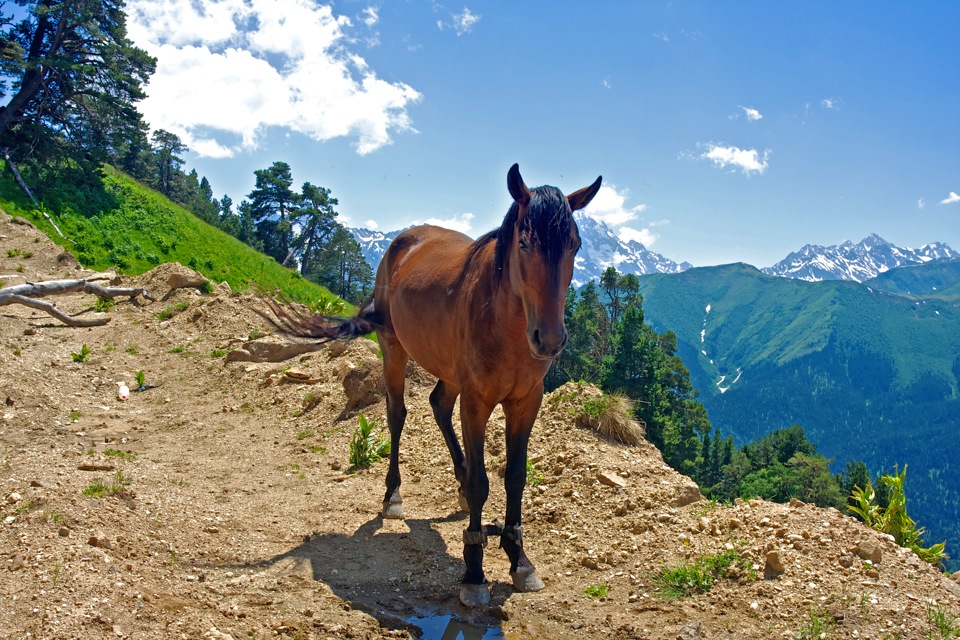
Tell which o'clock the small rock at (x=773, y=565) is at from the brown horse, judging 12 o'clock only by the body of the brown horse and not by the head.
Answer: The small rock is roughly at 11 o'clock from the brown horse.

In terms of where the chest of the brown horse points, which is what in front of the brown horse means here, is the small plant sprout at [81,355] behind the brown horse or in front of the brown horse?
behind

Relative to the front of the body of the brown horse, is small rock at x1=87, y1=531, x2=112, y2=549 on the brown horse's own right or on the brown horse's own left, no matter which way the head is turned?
on the brown horse's own right

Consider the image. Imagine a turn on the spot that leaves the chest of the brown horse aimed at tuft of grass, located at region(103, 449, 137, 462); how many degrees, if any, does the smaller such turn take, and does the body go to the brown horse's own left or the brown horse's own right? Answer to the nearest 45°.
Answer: approximately 180°

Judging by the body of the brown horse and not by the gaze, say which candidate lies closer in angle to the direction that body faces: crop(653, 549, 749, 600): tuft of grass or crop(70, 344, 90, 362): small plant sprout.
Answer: the tuft of grass

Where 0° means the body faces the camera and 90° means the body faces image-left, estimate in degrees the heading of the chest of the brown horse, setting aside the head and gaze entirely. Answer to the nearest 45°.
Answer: approximately 315°

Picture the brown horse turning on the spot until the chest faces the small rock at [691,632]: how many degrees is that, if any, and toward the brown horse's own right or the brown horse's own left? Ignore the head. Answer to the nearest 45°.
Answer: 0° — it already faces it

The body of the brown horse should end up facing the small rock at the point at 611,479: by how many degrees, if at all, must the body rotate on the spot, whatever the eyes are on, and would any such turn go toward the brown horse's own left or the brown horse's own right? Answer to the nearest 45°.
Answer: approximately 90° to the brown horse's own left

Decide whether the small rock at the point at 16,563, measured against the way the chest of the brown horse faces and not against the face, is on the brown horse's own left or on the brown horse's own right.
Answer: on the brown horse's own right
